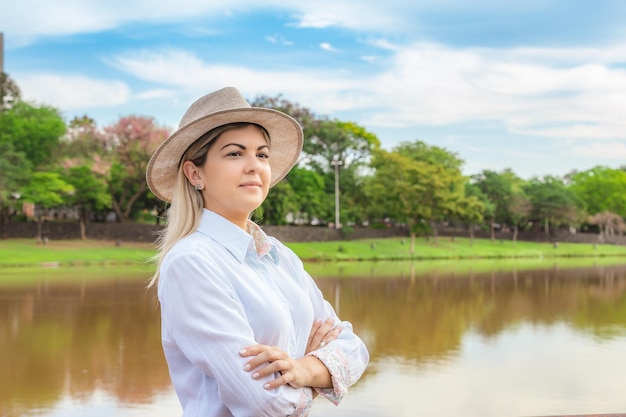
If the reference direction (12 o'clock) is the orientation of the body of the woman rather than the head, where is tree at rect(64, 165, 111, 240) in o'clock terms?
The tree is roughly at 7 o'clock from the woman.

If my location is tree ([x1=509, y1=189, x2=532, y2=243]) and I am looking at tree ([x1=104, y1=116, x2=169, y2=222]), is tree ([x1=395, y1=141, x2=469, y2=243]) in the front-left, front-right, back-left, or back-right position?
front-left

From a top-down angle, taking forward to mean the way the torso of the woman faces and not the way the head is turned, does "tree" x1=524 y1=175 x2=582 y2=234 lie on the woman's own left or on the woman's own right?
on the woman's own left

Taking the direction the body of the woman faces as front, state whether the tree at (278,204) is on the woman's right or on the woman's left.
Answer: on the woman's left

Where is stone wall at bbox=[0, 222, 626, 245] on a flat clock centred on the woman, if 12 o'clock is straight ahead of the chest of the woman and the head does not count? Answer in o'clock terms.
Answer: The stone wall is roughly at 7 o'clock from the woman.

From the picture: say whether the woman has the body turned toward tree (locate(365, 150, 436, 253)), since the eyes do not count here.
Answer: no

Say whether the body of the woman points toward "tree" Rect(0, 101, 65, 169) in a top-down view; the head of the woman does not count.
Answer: no

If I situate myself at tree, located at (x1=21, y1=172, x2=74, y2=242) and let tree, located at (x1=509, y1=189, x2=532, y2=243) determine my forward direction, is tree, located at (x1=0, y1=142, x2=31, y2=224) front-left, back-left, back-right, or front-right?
back-left

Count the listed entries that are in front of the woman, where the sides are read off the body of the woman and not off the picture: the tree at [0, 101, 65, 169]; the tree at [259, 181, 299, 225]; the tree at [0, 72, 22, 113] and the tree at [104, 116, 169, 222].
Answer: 0

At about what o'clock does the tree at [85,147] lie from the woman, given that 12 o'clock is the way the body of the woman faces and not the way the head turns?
The tree is roughly at 7 o'clock from the woman.

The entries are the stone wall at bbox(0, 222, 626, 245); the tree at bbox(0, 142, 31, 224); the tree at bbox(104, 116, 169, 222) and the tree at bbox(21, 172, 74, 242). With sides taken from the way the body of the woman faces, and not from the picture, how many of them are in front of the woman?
0

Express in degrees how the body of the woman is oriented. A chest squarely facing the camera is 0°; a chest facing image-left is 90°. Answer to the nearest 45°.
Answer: approximately 315°

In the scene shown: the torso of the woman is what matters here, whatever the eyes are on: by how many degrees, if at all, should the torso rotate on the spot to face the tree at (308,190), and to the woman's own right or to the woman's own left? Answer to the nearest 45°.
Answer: approximately 135° to the woman's own left

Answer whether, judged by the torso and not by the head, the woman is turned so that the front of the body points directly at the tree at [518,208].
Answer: no

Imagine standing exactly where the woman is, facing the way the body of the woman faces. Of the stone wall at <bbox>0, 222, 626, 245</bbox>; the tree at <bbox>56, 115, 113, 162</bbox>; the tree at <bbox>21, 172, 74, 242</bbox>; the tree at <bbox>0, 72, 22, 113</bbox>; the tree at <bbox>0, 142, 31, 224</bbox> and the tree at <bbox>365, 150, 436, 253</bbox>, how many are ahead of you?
0
